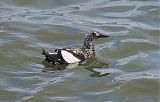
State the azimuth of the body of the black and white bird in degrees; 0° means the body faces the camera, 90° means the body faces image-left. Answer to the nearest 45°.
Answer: approximately 270°
